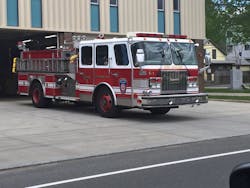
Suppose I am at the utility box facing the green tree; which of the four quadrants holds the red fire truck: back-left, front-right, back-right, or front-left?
back-left

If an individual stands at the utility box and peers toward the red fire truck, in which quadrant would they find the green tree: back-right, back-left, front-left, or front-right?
back-right

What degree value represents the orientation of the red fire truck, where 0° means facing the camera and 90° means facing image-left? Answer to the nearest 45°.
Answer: approximately 315°

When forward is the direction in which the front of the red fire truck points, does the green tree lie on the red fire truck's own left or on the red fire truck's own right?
on the red fire truck's own left
